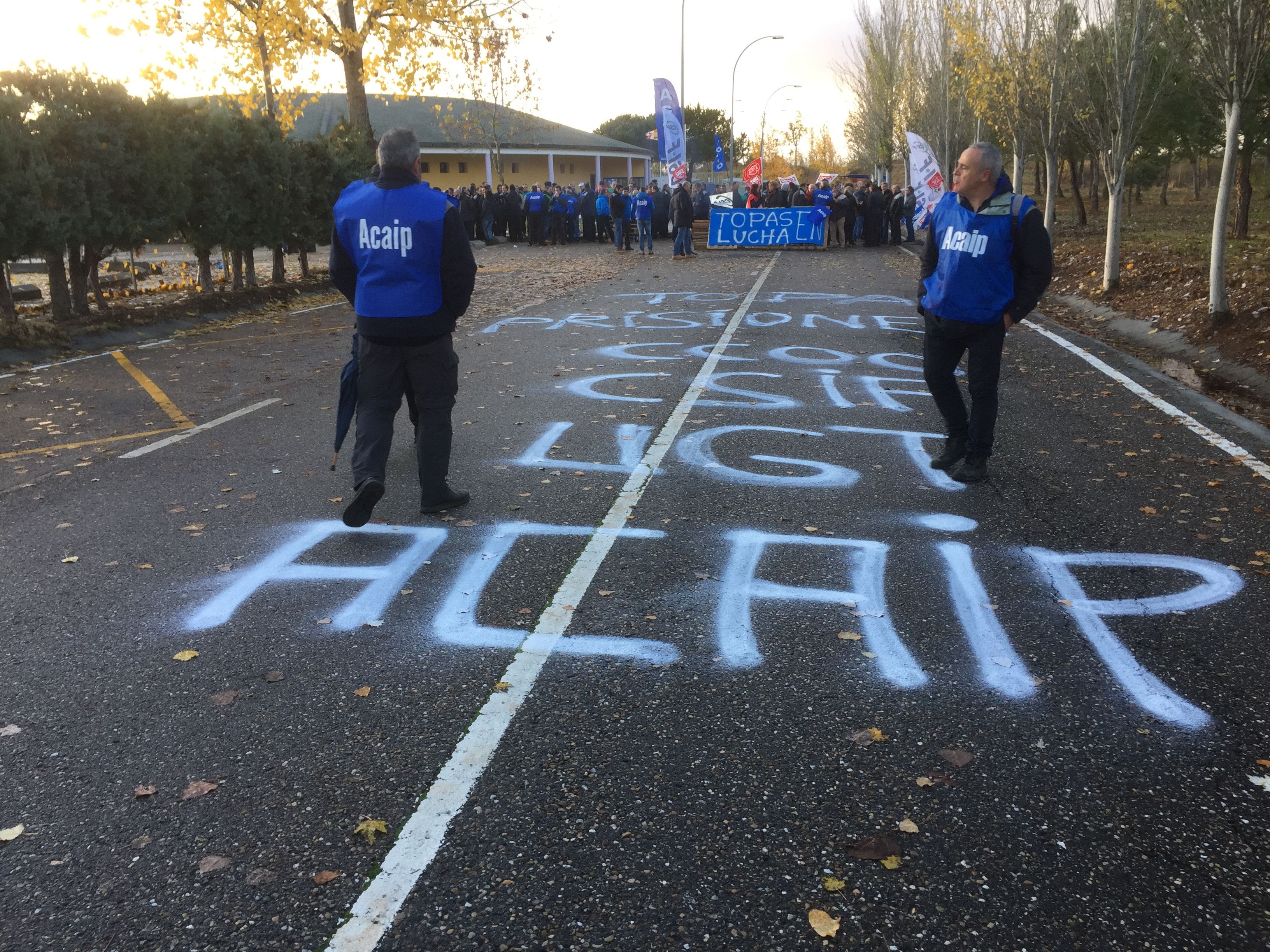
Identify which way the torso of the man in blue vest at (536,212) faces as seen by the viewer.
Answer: away from the camera

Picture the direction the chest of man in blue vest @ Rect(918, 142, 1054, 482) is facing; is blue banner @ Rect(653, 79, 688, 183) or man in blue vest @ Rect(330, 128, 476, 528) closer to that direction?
the man in blue vest

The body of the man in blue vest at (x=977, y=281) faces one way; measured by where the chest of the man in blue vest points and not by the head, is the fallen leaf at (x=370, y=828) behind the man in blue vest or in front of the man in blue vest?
in front

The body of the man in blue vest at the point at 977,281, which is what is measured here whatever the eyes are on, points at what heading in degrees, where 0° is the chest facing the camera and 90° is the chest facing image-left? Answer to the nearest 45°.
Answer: approximately 45°

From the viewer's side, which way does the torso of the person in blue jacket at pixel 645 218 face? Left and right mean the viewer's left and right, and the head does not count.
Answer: facing away from the viewer

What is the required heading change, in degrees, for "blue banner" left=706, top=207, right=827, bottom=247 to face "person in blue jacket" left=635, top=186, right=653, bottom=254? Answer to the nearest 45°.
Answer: approximately 90° to its right

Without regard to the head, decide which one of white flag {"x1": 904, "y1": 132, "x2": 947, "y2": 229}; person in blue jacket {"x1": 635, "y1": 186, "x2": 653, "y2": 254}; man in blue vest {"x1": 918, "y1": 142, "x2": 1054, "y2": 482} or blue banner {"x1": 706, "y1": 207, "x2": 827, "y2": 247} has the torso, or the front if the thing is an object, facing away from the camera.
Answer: the person in blue jacket

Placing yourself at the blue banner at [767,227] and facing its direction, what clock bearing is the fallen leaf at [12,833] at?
The fallen leaf is roughly at 12 o'clock from the blue banner.

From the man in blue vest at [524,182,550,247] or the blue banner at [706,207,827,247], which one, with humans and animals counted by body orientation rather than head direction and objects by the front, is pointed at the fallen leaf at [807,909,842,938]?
the blue banner

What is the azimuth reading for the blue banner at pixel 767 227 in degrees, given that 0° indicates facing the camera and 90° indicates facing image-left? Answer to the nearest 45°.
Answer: approximately 0°

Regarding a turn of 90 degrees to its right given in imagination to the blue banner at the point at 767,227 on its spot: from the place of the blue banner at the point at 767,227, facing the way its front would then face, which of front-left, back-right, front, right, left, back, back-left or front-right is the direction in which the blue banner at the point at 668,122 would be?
front-right

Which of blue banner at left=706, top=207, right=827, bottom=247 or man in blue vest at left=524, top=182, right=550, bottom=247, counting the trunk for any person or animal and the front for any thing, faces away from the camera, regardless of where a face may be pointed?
the man in blue vest
